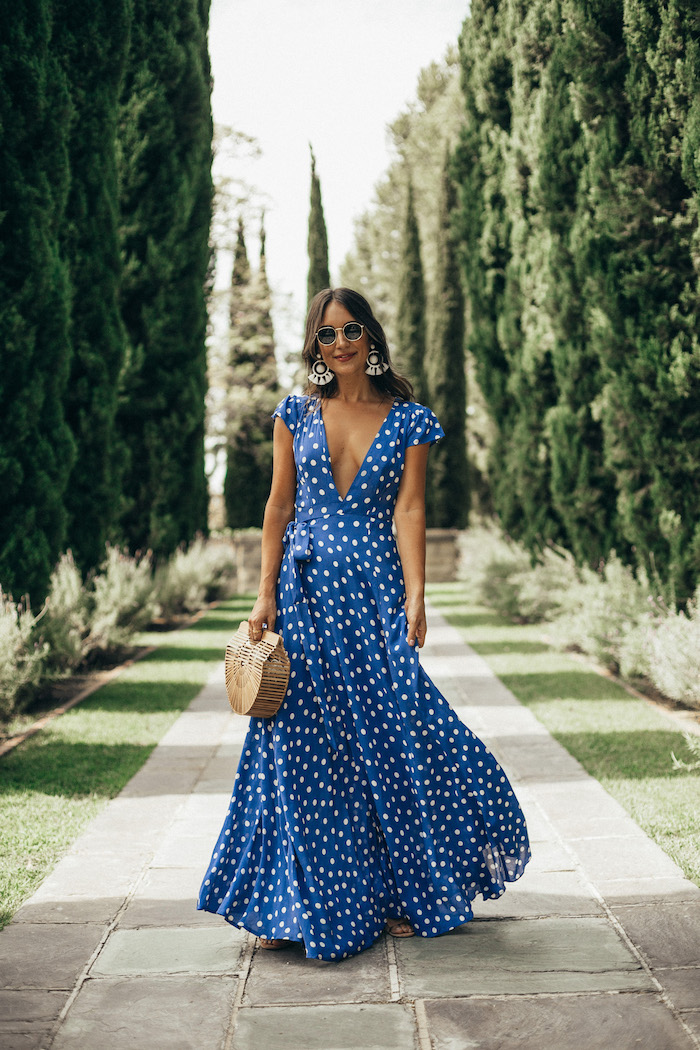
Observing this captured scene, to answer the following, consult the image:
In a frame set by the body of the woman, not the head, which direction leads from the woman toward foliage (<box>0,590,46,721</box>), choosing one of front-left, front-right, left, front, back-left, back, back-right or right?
back-right

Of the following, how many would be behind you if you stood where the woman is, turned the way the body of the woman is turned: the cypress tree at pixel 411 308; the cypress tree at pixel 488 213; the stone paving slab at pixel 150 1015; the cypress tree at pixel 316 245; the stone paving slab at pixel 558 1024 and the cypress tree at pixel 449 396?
4

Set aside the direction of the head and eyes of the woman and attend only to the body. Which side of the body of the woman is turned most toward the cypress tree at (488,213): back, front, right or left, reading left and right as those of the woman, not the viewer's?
back

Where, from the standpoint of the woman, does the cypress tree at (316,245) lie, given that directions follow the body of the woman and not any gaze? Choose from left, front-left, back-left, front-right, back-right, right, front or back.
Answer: back

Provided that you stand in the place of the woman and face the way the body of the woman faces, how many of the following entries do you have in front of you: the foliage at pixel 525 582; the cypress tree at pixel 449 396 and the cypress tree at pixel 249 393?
0

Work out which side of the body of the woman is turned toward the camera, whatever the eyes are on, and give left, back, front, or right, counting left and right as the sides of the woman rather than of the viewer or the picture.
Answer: front

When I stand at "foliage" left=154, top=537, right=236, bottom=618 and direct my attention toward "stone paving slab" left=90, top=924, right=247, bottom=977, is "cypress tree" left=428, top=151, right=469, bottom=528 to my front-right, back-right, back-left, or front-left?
back-left

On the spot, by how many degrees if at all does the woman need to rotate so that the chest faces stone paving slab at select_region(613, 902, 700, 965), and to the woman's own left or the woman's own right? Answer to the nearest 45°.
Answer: approximately 90° to the woman's own left

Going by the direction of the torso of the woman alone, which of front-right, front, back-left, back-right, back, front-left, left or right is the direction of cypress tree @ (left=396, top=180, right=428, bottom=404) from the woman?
back

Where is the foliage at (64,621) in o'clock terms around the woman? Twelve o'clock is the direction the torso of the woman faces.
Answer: The foliage is roughly at 5 o'clock from the woman.

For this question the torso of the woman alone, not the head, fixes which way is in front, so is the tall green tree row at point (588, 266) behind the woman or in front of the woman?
behind

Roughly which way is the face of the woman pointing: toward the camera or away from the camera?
toward the camera

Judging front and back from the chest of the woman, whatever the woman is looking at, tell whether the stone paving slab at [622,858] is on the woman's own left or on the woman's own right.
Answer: on the woman's own left

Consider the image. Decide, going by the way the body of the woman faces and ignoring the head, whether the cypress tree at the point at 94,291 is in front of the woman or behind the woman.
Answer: behind

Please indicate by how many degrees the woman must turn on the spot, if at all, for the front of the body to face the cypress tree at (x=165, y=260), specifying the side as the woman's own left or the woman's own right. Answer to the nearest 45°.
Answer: approximately 180°

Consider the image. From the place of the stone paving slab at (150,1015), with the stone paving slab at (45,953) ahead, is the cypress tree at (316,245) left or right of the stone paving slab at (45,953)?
right
